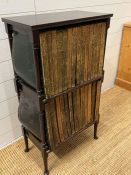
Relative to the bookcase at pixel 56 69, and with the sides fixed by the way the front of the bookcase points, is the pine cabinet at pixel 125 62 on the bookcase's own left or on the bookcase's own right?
on the bookcase's own left

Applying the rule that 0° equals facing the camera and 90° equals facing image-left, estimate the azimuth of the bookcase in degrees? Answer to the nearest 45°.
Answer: approximately 315°
